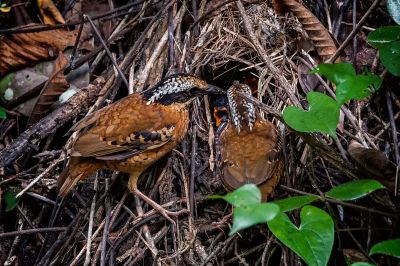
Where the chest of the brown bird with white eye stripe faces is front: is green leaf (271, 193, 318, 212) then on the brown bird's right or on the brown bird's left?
on the brown bird's right

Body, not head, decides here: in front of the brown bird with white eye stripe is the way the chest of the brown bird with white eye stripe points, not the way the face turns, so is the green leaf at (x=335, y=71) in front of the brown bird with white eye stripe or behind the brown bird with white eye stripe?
in front

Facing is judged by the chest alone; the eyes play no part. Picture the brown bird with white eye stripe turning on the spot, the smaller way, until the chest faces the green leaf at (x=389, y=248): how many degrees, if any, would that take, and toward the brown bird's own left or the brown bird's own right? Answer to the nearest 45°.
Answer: approximately 45° to the brown bird's own right

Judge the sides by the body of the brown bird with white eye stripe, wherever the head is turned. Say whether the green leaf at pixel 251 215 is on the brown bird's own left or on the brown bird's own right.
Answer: on the brown bird's own right

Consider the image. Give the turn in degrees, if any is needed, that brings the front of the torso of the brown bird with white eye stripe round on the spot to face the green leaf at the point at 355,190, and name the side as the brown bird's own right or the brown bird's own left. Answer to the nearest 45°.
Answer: approximately 45° to the brown bird's own right

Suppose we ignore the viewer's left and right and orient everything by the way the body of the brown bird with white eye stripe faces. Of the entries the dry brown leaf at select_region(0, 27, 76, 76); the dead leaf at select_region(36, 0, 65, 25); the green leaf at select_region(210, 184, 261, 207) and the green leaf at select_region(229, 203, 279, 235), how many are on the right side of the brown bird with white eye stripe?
2

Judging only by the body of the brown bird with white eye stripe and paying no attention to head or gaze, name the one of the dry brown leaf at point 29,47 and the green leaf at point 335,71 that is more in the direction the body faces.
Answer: the green leaf

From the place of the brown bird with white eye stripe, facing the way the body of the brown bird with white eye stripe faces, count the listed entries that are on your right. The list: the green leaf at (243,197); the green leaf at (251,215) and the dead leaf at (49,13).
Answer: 2

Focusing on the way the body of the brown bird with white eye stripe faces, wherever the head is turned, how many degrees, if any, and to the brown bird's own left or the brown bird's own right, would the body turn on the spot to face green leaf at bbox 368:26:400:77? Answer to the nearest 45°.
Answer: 0° — it already faces it

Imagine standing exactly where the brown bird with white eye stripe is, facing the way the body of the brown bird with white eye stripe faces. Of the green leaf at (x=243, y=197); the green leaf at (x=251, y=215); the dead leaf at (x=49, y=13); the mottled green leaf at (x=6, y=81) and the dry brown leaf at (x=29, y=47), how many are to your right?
2

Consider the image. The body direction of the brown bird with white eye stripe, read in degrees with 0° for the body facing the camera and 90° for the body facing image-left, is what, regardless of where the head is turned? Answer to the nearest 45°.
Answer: approximately 270°

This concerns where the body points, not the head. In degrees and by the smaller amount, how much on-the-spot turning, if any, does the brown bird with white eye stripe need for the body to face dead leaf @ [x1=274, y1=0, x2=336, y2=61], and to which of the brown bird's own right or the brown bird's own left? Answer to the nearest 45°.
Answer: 0° — it already faces it
